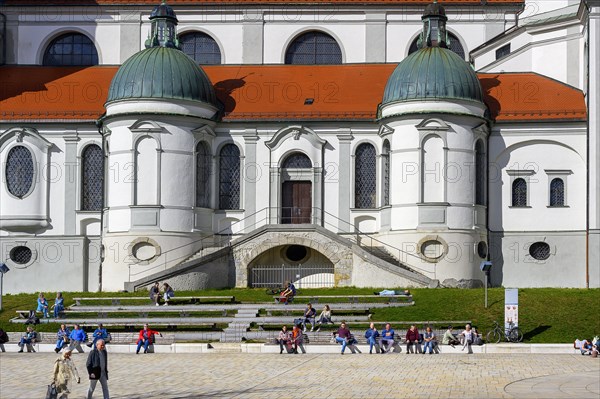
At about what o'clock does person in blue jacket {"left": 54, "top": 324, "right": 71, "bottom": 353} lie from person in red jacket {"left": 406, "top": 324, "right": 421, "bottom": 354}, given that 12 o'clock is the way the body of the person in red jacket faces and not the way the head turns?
The person in blue jacket is roughly at 3 o'clock from the person in red jacket.

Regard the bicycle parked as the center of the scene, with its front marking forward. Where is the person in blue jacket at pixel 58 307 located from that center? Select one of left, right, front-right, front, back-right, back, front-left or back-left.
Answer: front

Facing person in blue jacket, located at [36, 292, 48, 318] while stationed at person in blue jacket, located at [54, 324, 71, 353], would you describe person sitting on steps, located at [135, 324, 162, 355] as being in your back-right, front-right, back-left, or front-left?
back-right

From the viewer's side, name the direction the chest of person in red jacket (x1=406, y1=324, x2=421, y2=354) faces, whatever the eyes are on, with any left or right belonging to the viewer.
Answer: facing the viewer

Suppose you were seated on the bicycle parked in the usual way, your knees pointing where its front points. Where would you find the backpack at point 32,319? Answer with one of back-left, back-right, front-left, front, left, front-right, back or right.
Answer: front

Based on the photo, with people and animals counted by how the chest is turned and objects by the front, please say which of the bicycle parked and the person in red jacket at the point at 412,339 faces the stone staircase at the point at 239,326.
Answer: the bicycle parked

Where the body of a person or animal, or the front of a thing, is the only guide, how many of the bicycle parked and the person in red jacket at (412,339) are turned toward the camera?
1

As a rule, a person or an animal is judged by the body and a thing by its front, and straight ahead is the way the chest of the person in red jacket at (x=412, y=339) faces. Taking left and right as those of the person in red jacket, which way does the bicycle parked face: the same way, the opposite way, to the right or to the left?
to the right

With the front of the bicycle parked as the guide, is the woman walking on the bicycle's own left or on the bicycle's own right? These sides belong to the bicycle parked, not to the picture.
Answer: on the bicycle's own left

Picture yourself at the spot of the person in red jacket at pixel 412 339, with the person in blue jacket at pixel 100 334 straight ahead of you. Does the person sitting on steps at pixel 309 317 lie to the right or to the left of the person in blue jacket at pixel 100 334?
right

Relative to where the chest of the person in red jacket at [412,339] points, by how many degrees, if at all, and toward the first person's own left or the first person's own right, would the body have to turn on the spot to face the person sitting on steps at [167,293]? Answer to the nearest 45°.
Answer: approximately 135° to the first person's own right

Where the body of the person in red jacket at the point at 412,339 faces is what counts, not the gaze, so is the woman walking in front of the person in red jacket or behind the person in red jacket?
in front

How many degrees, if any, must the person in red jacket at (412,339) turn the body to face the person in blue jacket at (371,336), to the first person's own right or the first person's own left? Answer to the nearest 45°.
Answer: approximately 90° to the first person's own right

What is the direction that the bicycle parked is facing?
to the viewer's left

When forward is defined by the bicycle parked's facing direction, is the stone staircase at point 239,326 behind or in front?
in front
